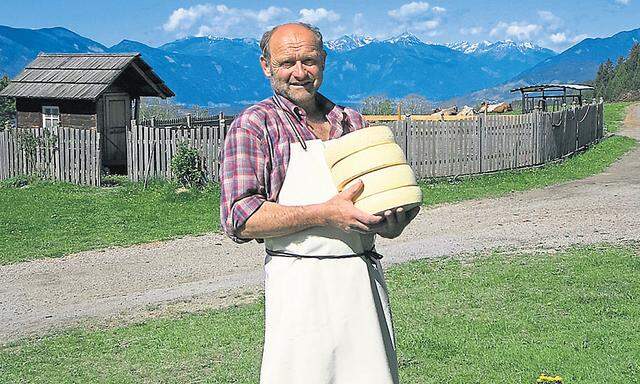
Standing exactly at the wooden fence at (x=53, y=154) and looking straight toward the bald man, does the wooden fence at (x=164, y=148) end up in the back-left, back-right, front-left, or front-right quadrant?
front-left

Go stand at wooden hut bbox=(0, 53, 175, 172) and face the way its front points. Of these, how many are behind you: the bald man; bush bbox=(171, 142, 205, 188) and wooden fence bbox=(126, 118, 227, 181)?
0

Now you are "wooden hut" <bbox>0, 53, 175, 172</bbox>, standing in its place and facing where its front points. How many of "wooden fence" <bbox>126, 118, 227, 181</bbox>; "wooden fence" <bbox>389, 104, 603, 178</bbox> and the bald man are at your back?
0

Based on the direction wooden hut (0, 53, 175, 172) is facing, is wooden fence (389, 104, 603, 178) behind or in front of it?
in front

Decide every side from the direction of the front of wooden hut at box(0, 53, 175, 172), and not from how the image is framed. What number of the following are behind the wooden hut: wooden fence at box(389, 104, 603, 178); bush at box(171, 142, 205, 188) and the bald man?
0

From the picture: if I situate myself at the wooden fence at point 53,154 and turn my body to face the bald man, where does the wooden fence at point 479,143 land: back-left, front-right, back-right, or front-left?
front-left

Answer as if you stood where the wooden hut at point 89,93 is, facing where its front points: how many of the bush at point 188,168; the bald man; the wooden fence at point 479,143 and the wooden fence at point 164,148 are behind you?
0

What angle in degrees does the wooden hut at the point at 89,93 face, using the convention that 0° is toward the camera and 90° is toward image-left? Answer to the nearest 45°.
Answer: approximately 315°

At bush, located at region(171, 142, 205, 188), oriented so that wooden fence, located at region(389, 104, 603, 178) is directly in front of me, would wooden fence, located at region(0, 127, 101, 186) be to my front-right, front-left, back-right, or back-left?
back-left

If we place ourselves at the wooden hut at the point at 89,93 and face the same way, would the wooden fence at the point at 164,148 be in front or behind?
in front
